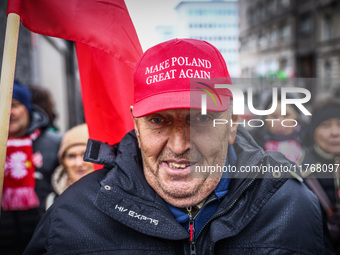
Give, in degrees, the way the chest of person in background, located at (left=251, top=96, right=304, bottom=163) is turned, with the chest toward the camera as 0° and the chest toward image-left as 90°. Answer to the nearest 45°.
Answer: approximately 0°

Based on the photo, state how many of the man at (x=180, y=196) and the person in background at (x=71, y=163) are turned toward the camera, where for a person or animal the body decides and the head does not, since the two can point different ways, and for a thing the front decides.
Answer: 2

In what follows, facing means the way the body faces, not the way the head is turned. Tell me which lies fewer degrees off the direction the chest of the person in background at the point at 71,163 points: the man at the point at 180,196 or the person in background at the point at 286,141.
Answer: the man

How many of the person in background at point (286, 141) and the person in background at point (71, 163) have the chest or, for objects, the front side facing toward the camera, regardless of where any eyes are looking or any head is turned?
2

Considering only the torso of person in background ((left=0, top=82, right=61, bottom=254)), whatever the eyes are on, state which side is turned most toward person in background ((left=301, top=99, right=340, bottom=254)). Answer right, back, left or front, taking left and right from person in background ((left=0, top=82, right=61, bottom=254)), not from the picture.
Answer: left

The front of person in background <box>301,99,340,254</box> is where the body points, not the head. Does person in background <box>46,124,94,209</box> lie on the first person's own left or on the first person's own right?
on the first person's own right

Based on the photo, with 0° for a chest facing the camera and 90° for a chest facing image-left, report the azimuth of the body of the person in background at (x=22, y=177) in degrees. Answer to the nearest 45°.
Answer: approximately 45°

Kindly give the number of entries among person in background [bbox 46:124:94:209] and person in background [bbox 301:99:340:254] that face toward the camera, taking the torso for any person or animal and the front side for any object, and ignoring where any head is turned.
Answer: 2
